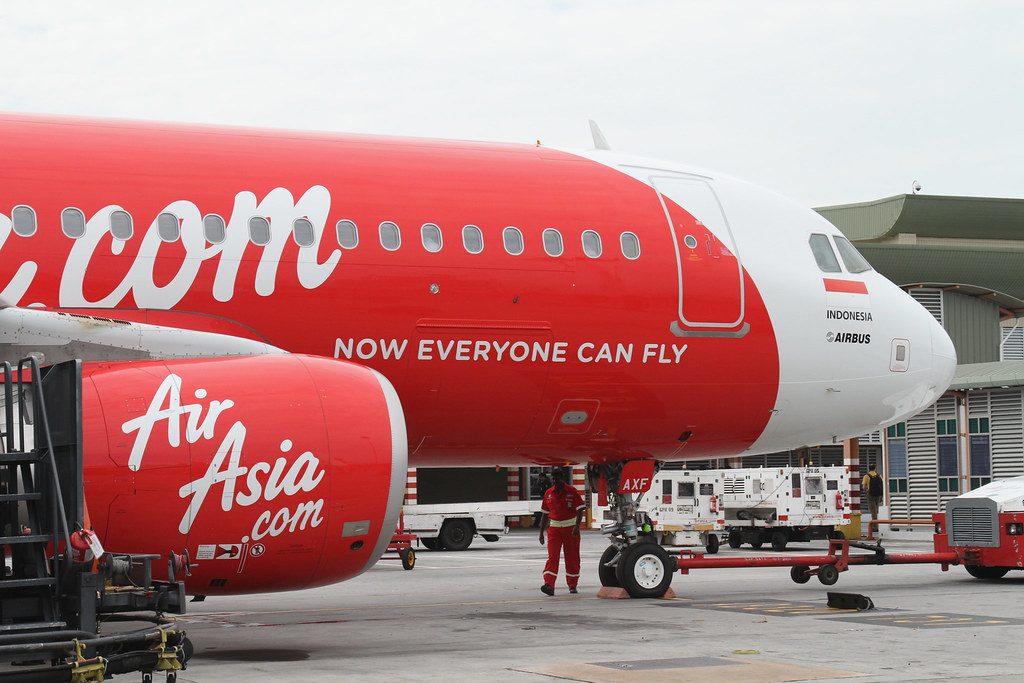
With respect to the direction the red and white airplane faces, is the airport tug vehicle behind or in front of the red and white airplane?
in front

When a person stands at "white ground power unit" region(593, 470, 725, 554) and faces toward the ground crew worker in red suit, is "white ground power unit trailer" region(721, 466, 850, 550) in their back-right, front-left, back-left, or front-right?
back-left

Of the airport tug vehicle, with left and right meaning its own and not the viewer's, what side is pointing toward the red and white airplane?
front

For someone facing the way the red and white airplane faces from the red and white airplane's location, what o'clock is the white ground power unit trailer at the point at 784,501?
The white ground power unit trailer is roughly at 10 o'clock from the red and white airplane.

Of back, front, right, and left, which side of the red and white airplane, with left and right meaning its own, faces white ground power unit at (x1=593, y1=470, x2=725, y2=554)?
left

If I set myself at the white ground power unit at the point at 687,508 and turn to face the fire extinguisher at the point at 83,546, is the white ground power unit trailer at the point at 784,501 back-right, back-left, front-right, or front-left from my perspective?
back-left

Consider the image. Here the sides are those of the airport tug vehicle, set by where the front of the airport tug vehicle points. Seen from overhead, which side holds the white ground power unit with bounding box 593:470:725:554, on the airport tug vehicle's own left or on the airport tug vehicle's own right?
on the airport tug vehicle's own right

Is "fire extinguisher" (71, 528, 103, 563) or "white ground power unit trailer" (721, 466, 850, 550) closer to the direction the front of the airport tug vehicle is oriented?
the fire extinguisher

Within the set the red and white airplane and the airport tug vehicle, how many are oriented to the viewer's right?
1

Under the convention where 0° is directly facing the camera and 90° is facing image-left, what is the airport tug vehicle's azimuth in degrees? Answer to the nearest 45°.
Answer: approximately 45°

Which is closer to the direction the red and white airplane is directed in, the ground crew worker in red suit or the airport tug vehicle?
the airport tug vehicle

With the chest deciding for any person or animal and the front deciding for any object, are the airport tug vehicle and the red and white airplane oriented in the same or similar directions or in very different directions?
very different directions

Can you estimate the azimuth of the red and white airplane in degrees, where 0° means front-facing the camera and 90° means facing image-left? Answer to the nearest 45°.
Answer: approximately 270°
